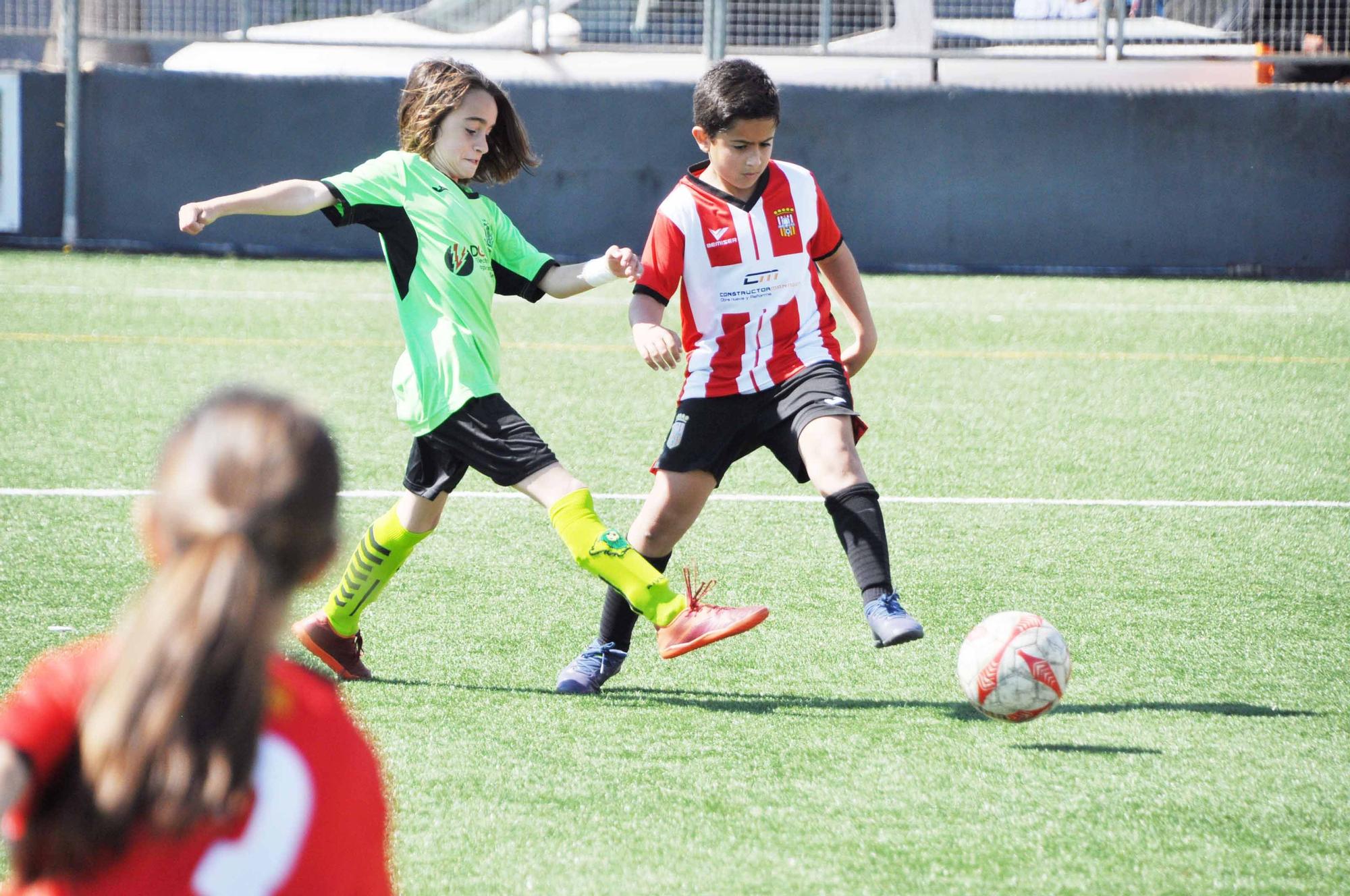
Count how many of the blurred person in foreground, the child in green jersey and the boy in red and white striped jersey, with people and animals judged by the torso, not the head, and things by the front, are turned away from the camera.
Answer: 1

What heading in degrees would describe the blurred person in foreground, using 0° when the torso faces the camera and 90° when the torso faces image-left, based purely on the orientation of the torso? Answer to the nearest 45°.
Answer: approximately 180°

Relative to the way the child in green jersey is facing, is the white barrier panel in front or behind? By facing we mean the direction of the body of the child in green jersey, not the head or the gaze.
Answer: behind

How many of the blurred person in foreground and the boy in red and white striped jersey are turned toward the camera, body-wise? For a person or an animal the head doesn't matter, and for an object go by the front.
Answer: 1

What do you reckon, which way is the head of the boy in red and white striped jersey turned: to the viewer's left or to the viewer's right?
to the viewer's right

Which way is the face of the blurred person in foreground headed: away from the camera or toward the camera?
away from the camera

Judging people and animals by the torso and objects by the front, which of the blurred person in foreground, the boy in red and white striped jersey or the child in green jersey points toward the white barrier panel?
the blurred person in foreground

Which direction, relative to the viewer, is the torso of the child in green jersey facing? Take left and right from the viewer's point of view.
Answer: facing the viewer and to the right of the viewer
